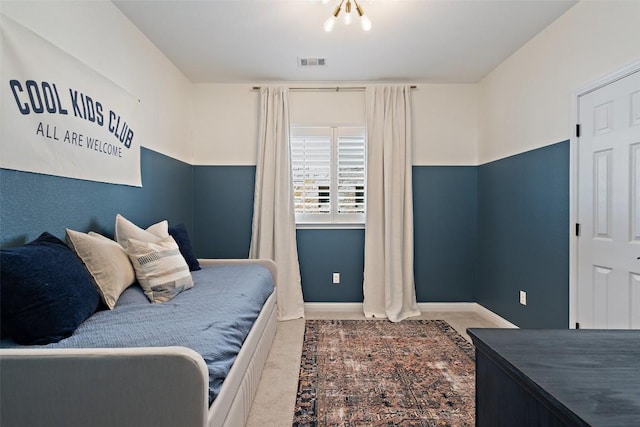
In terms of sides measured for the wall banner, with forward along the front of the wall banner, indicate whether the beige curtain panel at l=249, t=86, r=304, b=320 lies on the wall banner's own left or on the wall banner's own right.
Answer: on the wall banner's own left

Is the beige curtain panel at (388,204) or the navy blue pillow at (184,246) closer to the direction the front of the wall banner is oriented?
the beige curtain panel

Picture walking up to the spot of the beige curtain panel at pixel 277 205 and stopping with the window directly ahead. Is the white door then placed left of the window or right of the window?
right

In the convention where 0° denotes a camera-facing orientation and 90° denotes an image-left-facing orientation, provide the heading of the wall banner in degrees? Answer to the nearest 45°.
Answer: approximately 315°

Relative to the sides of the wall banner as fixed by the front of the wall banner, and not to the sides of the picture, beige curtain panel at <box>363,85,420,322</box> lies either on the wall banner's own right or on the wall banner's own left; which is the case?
on the wall banner's own left

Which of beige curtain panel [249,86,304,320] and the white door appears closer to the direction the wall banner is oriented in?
the white door

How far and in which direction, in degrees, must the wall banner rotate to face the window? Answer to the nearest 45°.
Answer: approximately 45° to its left

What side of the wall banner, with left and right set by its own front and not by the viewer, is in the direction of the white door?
front

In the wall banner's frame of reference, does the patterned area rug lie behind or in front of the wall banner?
in front

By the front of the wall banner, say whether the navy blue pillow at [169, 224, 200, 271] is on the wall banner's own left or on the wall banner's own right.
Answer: on the wall banner's own left
